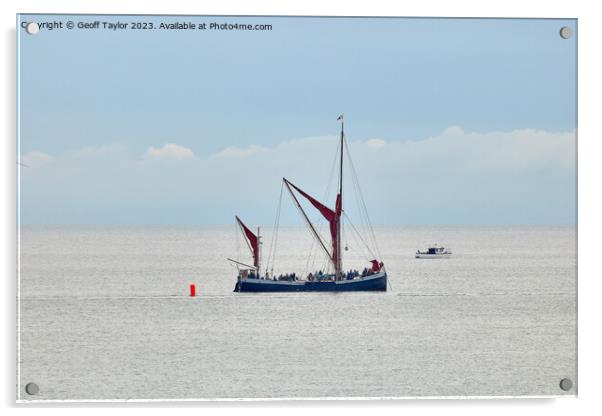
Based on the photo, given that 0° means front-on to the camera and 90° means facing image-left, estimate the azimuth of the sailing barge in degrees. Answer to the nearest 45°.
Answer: approximately 270°

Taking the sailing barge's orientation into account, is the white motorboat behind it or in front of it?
in front
